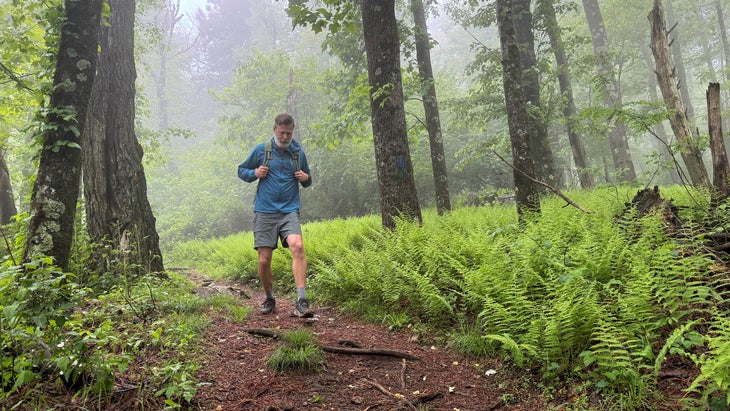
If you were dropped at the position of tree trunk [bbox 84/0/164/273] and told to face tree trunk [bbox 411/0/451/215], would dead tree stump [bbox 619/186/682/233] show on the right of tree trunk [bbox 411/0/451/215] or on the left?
right

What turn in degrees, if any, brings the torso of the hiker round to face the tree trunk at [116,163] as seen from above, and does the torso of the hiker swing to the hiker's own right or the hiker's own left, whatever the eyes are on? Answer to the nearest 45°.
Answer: approximately 135° to the hiker's own right

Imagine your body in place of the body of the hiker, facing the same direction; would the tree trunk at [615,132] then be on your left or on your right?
on your left

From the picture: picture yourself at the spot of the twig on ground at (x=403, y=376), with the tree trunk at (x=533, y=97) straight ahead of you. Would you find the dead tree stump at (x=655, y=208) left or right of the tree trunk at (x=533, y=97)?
right

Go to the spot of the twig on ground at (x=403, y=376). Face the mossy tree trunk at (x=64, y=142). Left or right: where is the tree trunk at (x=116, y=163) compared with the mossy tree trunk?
right

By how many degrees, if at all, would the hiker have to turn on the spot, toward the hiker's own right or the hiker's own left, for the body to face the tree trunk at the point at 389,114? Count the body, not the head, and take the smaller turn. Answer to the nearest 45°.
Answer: approximately 135° to the hiker's own left

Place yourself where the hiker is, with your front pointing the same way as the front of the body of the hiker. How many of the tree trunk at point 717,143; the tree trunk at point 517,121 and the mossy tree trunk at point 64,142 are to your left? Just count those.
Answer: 2

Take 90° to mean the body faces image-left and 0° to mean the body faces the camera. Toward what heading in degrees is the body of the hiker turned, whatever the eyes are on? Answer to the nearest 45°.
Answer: approximately 0°

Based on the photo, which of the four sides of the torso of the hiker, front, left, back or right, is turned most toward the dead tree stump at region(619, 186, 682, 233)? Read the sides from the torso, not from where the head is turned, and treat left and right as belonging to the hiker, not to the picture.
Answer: left

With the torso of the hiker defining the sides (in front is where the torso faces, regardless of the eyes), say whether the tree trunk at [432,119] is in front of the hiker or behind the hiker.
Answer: behind

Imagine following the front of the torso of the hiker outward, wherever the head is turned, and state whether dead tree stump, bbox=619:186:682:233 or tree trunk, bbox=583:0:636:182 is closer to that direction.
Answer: the dead tree stump

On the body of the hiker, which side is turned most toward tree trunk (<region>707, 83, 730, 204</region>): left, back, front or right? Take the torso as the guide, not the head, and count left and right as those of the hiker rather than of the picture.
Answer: left

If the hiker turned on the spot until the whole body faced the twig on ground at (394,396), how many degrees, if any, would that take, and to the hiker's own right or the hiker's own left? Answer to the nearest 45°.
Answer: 0° — they already face it
